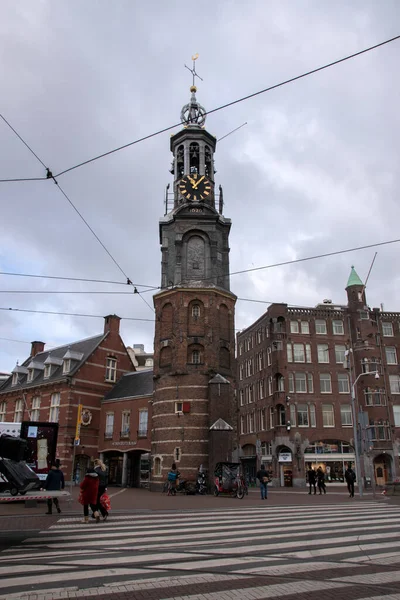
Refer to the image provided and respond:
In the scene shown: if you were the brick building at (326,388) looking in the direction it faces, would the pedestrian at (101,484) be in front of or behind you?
in front

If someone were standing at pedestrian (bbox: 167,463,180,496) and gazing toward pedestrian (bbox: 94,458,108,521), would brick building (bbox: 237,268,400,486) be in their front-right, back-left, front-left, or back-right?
back-left

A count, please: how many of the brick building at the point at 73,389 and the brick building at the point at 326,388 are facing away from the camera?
0

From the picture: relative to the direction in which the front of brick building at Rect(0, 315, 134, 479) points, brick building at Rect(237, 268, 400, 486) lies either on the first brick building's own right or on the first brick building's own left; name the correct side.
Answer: on the first brick building's own left

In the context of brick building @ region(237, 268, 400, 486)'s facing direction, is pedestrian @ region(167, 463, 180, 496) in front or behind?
in front

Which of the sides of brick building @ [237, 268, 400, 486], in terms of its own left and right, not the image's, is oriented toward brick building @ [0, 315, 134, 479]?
right

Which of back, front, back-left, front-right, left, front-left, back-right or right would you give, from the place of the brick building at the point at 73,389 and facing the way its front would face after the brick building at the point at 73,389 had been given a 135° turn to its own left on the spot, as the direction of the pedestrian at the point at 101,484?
right

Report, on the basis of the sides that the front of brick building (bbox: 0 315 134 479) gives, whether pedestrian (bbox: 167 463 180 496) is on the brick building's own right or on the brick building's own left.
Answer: on the brick building's own left

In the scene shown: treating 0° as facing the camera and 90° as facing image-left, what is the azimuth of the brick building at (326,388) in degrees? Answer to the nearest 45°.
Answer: approximately 0°
